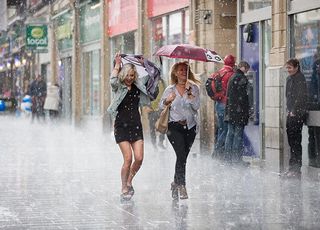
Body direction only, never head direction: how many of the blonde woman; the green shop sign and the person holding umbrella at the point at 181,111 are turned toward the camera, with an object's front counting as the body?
3

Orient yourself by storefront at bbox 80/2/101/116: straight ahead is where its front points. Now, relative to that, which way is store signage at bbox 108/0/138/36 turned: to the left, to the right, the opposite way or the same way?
the same way

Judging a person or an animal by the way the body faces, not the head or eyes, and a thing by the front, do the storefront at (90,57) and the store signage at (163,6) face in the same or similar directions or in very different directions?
same or similar directions

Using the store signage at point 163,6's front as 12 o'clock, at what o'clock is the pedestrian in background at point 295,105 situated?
The pedestrian in background is roughly at 10 o'clock from the store signage.

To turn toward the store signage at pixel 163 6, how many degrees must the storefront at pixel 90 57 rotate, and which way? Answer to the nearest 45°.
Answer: approximately 45° to its left

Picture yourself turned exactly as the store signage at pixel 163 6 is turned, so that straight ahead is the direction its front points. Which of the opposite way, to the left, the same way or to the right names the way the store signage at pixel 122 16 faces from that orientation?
the same way

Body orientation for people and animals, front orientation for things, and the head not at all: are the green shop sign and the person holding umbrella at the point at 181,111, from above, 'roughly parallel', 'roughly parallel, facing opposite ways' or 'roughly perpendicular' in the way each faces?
roughly parallel

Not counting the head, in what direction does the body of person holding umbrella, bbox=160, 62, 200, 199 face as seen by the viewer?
toward the camera

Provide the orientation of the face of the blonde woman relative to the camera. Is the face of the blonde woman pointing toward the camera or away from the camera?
toward the camera

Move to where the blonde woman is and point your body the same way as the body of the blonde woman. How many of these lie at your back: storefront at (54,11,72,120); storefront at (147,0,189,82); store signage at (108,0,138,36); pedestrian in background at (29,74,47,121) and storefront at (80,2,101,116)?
5

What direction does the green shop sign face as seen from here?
toward the camera

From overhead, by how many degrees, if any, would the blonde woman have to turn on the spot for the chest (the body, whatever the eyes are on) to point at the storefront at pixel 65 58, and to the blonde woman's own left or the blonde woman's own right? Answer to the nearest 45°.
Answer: approximately 180°

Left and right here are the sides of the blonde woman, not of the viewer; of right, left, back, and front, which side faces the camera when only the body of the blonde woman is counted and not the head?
front
